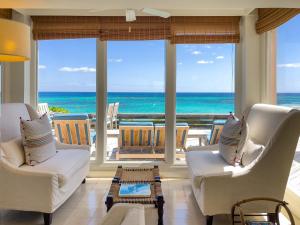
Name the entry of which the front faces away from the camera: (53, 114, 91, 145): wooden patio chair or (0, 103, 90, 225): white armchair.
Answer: the wooden patio chair

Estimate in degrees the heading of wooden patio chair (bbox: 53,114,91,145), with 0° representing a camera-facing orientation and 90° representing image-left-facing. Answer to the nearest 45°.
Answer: approximately 180°

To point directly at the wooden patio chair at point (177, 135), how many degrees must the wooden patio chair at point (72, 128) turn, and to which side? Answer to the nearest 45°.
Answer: approximately 90° to its right

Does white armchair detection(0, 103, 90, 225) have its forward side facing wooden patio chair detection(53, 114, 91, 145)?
no

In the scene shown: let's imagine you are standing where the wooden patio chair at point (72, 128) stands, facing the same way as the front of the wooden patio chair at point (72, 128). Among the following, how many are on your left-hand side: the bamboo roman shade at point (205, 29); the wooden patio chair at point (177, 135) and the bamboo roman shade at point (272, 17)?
0

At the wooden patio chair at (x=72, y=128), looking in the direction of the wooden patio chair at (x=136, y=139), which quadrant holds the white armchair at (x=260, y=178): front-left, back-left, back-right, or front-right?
front-right

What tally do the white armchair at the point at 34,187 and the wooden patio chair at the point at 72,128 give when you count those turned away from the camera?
1

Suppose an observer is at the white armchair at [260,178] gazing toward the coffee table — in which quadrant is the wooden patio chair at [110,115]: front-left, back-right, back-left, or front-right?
front-right

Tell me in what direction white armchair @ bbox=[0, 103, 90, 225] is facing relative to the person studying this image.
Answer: facing the viewer and to the right of the viewer

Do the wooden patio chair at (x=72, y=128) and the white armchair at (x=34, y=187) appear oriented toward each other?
no

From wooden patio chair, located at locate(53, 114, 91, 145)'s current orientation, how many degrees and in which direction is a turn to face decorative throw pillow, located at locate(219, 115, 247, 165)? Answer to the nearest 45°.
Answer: approximately 135° to its right

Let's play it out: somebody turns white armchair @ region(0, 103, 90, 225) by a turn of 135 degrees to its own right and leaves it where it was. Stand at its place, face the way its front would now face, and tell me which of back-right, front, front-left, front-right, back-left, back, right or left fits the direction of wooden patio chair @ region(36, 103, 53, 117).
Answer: right
